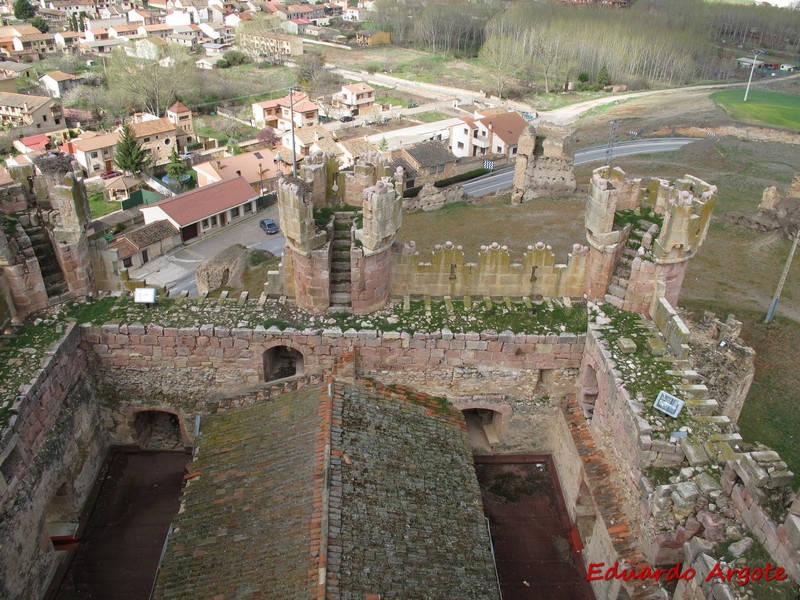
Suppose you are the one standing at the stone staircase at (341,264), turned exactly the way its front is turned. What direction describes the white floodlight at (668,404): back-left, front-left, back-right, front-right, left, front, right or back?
front-left

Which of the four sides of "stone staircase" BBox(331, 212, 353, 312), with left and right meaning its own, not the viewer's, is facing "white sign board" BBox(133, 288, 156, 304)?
right

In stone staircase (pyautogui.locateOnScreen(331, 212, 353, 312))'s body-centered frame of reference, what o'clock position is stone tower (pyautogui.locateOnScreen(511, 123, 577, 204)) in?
The stone tower is roughly at 7 o'clock from the stone staircase.

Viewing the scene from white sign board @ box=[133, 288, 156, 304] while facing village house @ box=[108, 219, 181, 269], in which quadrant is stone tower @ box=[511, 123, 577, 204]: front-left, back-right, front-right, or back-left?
front-right

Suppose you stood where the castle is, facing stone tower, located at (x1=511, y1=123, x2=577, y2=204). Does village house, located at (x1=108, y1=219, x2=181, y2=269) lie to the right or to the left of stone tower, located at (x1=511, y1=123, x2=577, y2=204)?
left

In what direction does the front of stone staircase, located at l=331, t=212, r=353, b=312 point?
toward the camera

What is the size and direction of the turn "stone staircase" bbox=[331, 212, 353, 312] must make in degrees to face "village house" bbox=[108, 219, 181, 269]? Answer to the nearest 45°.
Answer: approximately 135° to its right

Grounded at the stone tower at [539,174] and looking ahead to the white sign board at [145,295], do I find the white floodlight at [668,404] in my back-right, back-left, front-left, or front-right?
front-left

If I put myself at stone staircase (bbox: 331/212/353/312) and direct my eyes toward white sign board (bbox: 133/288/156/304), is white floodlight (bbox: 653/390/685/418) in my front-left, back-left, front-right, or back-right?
back-left
